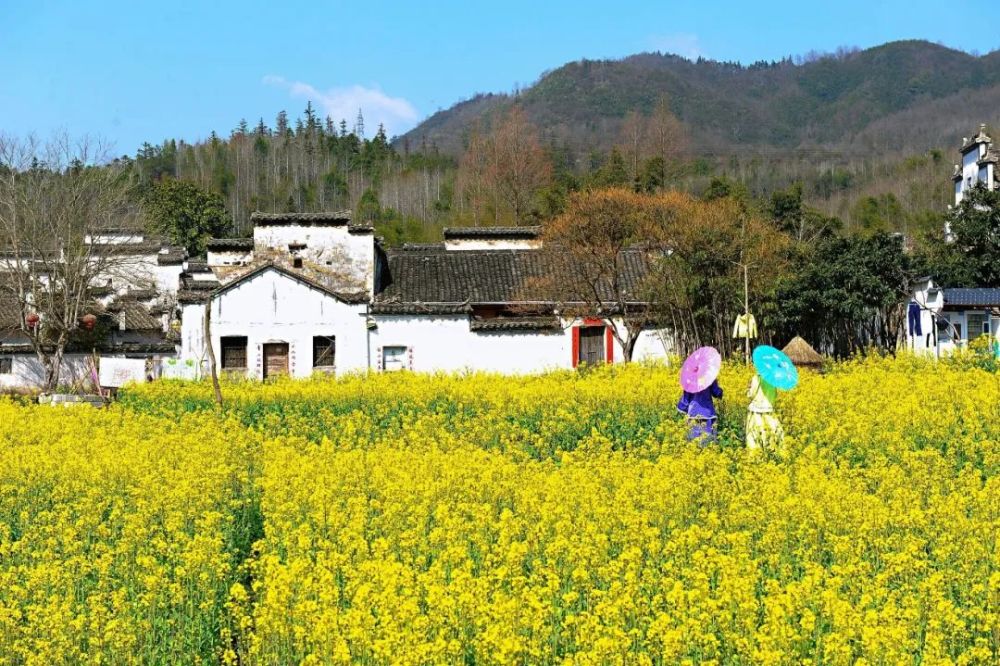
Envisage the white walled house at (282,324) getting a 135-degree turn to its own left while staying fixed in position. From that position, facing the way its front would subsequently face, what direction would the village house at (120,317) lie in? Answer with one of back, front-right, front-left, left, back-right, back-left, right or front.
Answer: left

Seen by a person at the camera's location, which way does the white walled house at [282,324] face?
facing the viewer

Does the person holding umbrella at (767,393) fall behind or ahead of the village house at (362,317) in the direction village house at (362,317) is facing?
ahead

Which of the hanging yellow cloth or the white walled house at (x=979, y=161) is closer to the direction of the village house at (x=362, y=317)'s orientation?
the hanging yellow cloth

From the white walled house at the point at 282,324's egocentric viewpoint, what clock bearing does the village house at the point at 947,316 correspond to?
The village house is roughly at 10 o'clock from the white walled house.

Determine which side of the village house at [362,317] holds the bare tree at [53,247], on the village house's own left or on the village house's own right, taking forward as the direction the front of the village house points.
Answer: on the village house's own right

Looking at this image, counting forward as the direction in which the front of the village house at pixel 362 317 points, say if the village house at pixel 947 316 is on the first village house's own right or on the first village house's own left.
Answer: on the first village house's own left

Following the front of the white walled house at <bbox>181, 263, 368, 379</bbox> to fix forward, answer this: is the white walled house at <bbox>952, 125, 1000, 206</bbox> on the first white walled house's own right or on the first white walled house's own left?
on the first white walled house's own left

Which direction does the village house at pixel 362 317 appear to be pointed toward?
toward the camera

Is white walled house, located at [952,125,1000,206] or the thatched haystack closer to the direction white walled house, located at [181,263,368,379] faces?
the thatched haystack

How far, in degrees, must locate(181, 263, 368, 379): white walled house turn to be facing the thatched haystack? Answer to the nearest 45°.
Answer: approximately 45° to its left

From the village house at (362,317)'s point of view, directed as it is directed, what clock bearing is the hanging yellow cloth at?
The hanging yellow cloth is roughly at 10 o'clock from the village house.
